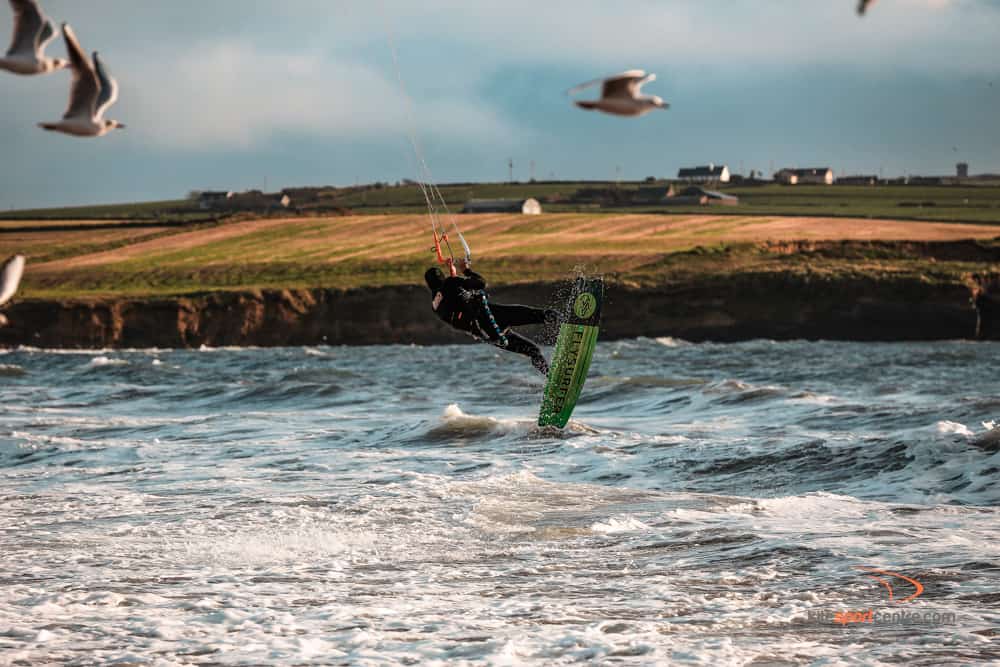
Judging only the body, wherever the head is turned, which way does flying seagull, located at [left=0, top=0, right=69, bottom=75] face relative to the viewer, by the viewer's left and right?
facing to the right of the viewer

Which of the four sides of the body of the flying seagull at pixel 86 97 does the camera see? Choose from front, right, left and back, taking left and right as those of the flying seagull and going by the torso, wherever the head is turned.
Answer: right

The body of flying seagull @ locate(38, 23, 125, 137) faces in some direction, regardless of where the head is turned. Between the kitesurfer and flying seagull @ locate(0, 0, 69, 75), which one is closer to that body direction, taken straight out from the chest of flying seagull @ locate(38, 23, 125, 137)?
the kitesurfer

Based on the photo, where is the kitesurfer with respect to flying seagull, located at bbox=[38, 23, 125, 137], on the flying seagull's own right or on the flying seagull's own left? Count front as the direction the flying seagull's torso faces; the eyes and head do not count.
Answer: on the flying seagull's own left

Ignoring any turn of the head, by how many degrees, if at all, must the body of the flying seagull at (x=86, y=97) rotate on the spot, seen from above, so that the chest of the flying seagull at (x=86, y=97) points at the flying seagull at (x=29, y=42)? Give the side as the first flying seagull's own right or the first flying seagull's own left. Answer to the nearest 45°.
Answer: approximately 135° to the first flying seagull's own right

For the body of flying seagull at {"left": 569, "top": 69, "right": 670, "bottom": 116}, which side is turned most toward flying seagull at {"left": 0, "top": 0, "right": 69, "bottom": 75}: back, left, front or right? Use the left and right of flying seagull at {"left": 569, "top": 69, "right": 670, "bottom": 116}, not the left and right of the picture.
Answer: back

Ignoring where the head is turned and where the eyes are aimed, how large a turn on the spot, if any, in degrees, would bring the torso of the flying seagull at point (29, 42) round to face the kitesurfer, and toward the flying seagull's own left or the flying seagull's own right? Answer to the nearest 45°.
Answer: approximately 45° to the flying seagull's own left

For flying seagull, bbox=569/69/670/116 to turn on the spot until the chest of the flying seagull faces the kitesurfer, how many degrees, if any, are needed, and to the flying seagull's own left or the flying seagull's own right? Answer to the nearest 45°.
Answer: approximately 90° to the flying seagull's own left

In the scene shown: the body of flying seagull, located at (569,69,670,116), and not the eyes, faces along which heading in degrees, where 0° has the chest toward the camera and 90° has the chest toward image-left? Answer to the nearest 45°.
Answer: approximately 270°

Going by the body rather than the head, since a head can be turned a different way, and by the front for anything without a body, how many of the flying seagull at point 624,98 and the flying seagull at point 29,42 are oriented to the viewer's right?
2
